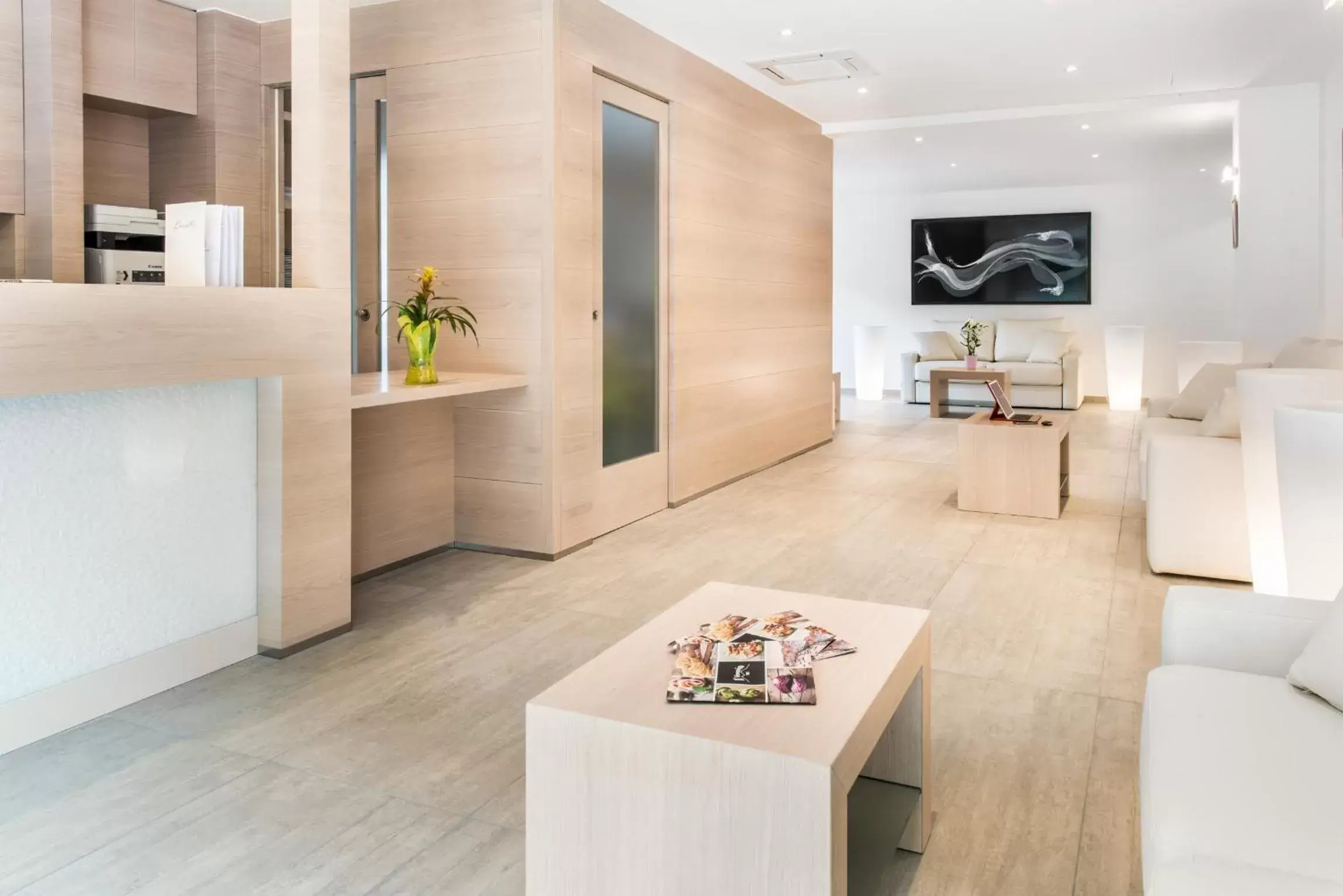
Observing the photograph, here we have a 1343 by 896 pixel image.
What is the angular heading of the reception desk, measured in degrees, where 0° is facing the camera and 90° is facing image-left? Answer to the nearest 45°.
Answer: approximately 315°

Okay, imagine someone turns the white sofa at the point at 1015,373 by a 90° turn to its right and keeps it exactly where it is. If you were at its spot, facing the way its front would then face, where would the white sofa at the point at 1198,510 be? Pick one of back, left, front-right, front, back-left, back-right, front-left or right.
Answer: left

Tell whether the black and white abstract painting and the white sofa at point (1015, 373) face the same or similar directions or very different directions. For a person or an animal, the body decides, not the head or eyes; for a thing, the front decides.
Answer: same or similar directions

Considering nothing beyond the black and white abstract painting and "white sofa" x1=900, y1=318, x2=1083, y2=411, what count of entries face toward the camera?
2

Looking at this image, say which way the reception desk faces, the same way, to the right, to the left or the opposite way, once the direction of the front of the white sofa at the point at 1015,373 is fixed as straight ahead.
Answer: to the left

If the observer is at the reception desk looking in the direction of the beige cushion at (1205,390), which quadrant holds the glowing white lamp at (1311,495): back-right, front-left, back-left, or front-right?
front-right

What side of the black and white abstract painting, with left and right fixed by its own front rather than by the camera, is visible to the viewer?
front

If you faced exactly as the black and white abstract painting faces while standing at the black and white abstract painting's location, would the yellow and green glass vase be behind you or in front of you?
in front

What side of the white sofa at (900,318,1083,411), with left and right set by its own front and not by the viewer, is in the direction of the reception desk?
front

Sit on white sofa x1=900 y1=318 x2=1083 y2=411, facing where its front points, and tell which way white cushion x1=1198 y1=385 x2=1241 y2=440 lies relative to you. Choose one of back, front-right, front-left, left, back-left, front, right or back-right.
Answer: front

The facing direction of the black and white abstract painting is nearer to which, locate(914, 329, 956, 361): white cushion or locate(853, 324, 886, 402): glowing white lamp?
the white cushion

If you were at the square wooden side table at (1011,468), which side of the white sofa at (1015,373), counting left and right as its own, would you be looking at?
front
